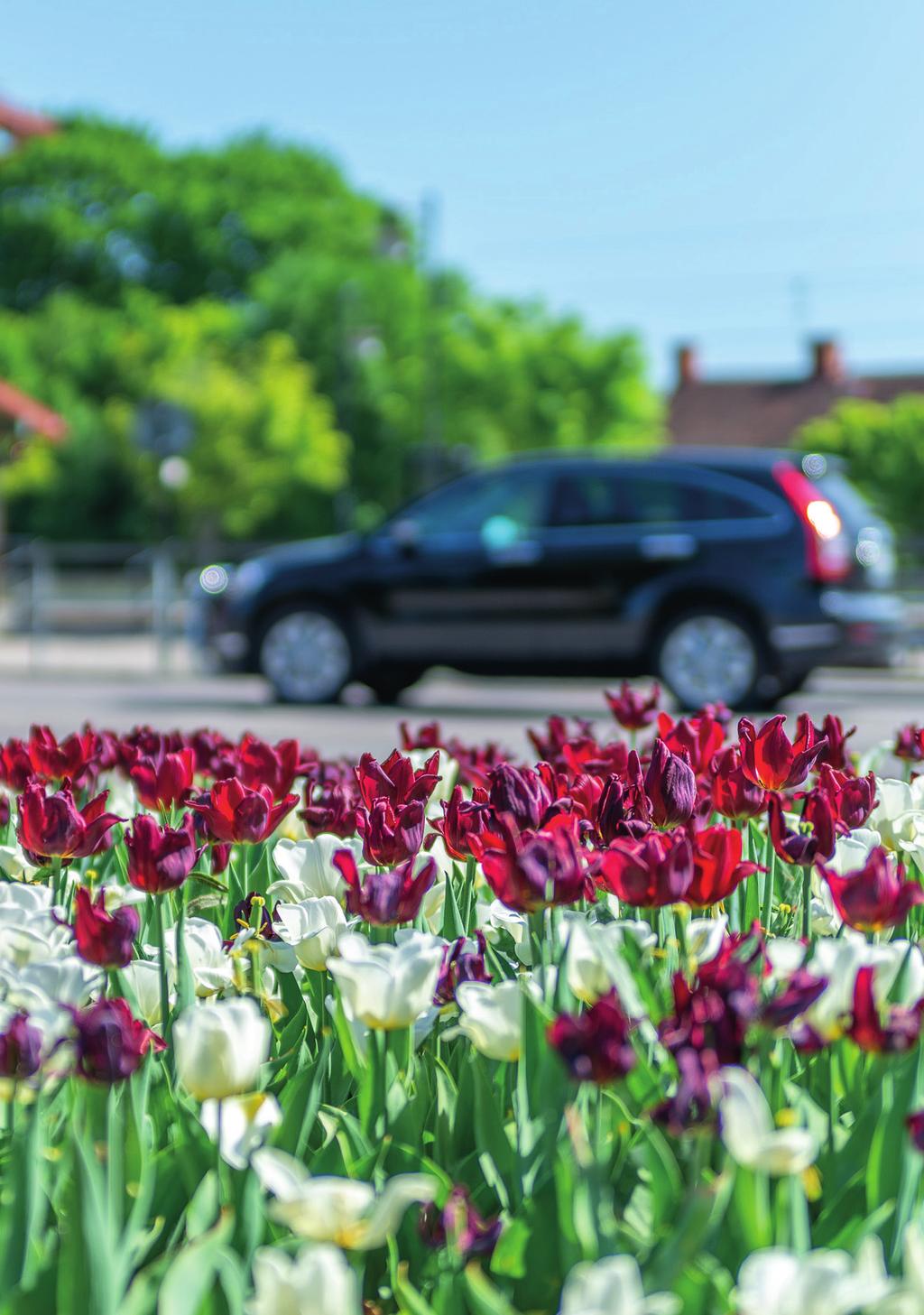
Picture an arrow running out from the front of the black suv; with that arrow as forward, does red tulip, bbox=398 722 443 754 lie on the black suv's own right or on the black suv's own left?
on the black suv's own left

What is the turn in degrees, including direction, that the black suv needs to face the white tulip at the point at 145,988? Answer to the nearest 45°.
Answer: approximately 90° to its left

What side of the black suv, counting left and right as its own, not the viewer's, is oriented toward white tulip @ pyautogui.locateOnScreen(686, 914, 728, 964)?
left

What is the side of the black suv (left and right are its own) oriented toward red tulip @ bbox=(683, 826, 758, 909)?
left

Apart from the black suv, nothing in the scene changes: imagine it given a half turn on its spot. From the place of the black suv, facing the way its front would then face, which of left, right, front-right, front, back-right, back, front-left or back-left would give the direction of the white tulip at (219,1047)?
right

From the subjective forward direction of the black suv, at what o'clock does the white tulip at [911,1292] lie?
The white tulip is roughly at 9 o'clock from the black suv.

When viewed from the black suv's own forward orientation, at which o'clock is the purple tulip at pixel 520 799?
The purple tulip is roughly at 9 o'clock from the black suv.

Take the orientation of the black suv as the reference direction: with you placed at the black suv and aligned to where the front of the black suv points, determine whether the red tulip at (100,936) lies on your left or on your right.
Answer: on your left

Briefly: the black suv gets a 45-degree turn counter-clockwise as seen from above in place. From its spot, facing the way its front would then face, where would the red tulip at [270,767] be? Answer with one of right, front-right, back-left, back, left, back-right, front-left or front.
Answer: front-left

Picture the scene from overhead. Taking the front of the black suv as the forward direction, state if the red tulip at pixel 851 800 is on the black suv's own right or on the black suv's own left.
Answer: on the black suv's own left

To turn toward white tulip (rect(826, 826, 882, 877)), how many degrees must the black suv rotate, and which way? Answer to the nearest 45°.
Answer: approximately 90° to its left

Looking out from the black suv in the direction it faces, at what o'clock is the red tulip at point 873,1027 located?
The red tulip is roughly at 9 o'clock from the black suv.

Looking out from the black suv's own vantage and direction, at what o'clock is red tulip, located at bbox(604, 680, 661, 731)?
The red tulip is roughly at 9 o'clock from the black suv.

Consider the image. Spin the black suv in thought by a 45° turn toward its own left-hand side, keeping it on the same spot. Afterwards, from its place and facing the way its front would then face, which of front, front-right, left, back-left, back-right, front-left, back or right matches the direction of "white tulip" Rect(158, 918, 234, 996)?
front-left

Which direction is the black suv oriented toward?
to the viewer's left
